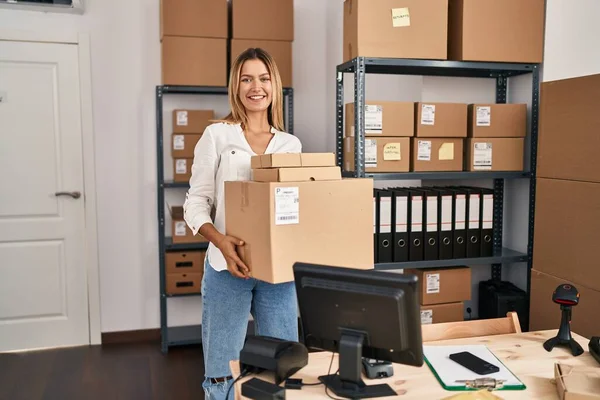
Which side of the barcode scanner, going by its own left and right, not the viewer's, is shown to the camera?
front

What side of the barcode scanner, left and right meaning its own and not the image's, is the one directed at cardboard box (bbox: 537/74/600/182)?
back

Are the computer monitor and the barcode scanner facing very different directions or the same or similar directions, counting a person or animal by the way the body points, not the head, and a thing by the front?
very different directions

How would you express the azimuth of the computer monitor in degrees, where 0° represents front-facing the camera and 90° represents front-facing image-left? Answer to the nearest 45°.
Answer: approximately 225°

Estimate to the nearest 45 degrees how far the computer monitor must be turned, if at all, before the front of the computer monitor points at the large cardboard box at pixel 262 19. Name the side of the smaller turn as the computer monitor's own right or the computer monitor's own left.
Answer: approximately 45° to the computer monitor's own left

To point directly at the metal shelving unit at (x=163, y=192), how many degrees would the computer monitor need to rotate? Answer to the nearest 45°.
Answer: approximately 90° to its left

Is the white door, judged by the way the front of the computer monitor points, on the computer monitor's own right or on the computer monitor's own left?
on the computer monitor's own left

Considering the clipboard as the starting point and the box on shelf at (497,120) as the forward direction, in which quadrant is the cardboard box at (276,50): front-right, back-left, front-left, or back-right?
front-left

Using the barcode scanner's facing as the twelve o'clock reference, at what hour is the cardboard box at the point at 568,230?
The cardboard box is roughly at 6 o'clock from the barcode scanner.

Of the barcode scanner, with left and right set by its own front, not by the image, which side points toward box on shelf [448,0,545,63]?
back
